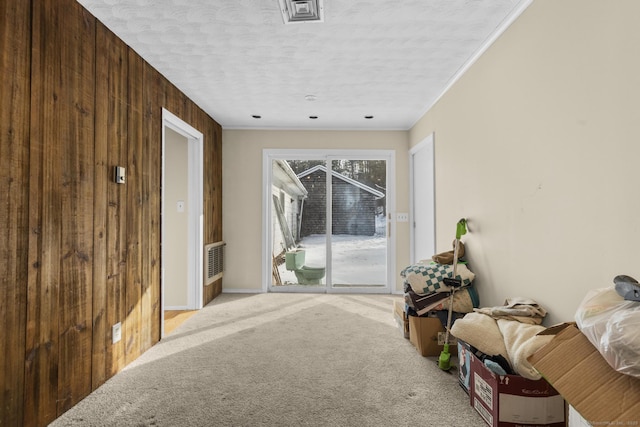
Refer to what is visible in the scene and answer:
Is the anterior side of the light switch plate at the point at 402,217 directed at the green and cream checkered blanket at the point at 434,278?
yes

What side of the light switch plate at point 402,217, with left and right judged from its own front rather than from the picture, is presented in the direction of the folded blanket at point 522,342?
front

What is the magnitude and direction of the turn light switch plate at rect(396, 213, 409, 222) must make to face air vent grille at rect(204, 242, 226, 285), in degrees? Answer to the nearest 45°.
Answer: approximately 45° to its right

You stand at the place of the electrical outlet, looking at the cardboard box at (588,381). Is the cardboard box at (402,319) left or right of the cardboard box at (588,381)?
left

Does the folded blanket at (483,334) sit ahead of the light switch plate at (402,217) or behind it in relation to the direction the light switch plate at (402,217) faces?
ahead

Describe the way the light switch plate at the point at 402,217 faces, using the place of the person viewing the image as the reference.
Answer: facing the viewer

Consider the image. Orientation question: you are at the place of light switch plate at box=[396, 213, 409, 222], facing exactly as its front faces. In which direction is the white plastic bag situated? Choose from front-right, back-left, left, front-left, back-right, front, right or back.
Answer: front

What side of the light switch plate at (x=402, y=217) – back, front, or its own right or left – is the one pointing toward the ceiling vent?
front
